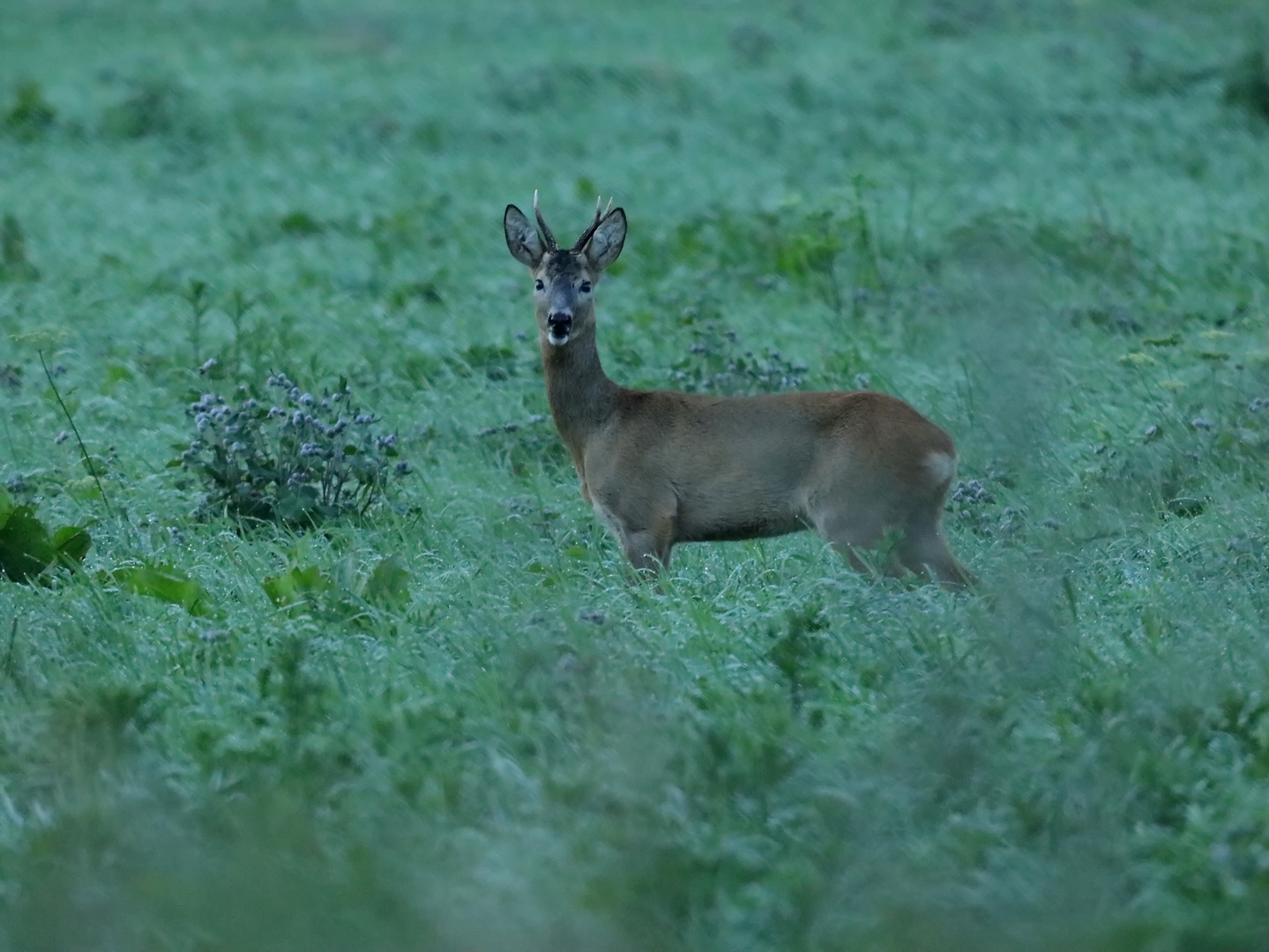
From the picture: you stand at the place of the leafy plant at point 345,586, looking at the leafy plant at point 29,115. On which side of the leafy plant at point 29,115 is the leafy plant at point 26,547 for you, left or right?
left

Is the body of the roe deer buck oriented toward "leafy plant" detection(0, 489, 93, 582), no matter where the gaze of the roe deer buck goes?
yes

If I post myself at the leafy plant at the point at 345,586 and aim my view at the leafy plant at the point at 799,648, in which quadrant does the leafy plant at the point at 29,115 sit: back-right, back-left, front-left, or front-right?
back-left

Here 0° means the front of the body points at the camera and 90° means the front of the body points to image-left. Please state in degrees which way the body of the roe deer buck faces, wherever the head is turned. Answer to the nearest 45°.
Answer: approximately 90°

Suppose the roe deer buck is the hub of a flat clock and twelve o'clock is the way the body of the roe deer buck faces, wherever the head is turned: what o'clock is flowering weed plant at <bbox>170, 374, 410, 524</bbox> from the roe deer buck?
The flowering weed plant is roughly at 1 o'clock from the roe deer buck.

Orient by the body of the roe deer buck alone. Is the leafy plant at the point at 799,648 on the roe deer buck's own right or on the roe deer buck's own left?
on the roe deer buck's own left

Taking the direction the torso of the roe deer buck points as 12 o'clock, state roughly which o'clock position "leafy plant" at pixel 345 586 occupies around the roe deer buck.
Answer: The leafy plant is roughly at 11 o'clock from the roe deer buck.
